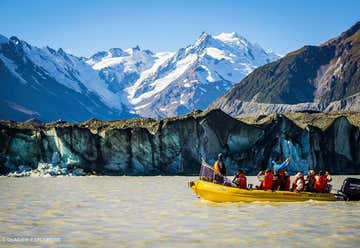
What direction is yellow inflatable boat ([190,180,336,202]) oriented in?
to the viewer's left
